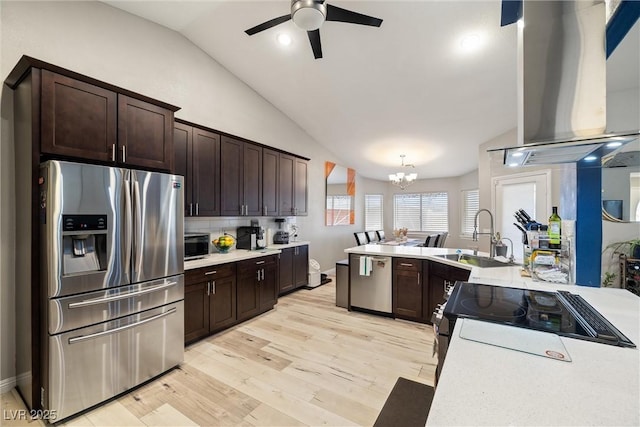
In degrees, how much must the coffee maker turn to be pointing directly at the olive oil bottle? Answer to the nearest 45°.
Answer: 0° — it already faces it

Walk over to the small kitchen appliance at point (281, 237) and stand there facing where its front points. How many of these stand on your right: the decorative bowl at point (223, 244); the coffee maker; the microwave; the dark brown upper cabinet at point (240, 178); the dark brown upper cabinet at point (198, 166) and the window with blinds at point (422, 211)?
5

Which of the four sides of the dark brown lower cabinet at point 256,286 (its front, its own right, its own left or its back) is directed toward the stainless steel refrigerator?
right

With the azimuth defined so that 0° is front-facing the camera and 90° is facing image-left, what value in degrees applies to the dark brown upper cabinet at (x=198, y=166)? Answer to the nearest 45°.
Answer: approximately 315°

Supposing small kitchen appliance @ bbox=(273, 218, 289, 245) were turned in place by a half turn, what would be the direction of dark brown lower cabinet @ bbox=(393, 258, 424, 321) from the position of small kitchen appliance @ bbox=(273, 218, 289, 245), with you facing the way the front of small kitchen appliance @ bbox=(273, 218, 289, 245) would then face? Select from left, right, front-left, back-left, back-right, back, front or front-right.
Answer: back

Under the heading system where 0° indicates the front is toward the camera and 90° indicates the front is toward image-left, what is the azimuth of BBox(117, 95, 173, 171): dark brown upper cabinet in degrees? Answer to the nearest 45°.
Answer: approximately 315°

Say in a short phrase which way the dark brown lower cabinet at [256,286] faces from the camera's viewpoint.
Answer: facing the viewer and to the right of the viewer

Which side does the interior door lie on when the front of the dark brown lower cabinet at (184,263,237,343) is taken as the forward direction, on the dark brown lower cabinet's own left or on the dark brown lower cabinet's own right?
on the dark brown lower cabinet's own left

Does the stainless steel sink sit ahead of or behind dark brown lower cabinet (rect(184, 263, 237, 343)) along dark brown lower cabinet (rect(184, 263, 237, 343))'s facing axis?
ahead

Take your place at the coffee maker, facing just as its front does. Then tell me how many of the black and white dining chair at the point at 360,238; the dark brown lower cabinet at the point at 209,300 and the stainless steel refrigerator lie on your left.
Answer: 1

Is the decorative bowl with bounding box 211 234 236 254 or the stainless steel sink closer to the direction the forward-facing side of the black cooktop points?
the decorative bowl

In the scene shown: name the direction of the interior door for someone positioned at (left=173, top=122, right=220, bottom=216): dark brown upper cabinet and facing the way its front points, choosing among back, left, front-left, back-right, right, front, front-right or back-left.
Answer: front-left
